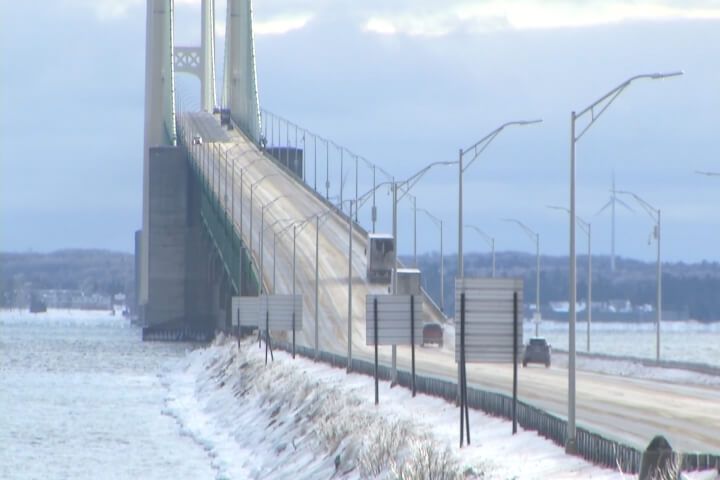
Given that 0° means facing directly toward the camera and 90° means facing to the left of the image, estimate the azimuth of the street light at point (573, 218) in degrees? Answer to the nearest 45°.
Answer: approximately 270°
